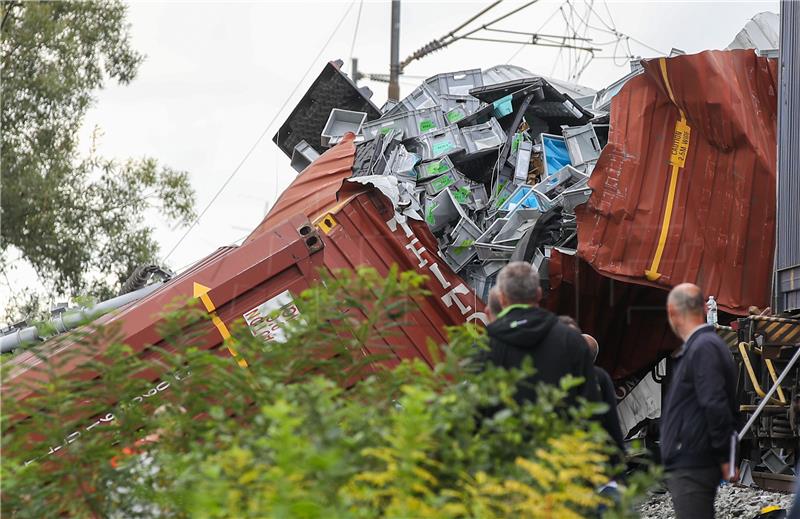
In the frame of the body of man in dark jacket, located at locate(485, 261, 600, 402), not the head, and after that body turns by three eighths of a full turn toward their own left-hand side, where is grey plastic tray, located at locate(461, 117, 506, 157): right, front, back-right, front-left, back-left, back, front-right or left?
right

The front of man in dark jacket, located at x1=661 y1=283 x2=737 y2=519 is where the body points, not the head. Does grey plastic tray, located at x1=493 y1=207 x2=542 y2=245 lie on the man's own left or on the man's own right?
on the man's own right

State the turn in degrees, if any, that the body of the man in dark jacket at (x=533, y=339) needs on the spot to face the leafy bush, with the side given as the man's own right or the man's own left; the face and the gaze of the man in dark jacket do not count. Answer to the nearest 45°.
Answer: approximately 180°

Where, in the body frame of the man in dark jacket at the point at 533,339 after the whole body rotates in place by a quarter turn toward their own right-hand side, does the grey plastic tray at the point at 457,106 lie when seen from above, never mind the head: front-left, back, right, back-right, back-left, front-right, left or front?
back-left

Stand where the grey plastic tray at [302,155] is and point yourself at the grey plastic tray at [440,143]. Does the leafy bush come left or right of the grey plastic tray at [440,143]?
right

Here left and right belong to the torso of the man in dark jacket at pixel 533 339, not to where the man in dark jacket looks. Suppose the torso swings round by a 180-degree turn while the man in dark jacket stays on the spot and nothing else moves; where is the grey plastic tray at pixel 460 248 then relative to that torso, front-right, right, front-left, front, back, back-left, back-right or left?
back-right

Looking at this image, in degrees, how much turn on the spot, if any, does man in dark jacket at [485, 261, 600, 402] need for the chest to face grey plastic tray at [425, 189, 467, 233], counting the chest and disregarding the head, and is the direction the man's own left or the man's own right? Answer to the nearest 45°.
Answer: approximately 45° to the man's own left

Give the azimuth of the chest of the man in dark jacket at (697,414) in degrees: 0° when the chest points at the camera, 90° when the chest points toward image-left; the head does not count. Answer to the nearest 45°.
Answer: approximately 90°

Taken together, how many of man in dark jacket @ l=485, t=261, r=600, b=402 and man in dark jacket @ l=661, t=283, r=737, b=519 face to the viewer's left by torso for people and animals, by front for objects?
1

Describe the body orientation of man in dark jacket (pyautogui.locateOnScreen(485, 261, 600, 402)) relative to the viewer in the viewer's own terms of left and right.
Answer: facing away from the viewer and to the right of the viewer
